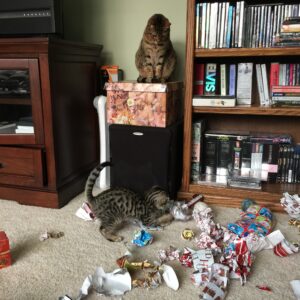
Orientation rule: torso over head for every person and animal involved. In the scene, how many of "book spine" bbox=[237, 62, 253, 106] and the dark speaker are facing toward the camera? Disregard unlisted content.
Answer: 2

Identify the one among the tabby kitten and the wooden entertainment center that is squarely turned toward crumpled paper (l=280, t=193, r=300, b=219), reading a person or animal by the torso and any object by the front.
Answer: the tabby kitten

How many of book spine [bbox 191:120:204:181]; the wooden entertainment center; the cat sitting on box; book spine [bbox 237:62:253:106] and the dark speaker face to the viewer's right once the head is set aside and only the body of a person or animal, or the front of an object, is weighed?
0

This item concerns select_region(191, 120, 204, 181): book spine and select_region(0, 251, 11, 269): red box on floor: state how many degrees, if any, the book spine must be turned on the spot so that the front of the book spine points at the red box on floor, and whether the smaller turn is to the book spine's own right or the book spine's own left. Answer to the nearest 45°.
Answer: approximately 45° to the book spine's own right

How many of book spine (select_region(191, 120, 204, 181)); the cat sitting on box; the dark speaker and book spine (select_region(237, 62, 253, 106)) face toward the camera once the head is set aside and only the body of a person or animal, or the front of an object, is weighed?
4

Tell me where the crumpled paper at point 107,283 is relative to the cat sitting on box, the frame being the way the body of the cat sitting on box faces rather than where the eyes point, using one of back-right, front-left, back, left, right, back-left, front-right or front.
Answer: front

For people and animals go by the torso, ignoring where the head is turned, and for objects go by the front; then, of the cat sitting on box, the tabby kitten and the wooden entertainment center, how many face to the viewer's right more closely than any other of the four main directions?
1

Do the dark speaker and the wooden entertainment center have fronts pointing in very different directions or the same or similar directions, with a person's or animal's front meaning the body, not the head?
same or similar directions

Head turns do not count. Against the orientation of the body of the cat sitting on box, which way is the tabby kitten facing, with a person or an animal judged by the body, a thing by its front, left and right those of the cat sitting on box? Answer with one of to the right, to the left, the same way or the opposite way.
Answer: to the left

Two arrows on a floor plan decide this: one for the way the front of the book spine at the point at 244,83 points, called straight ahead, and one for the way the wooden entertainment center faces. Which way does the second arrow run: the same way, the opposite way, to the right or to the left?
the same way

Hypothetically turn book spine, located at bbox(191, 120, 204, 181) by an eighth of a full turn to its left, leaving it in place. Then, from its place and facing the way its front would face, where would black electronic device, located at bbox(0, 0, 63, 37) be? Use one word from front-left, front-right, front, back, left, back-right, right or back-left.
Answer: back-right

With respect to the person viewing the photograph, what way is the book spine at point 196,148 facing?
facing the viewer

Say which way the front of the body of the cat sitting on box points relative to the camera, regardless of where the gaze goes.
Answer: toward the camera

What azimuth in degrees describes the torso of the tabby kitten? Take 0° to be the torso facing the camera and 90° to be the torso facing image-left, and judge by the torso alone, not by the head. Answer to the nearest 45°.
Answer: approximately 270°

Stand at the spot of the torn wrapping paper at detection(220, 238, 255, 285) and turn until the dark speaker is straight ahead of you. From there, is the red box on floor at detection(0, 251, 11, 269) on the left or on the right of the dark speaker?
left
